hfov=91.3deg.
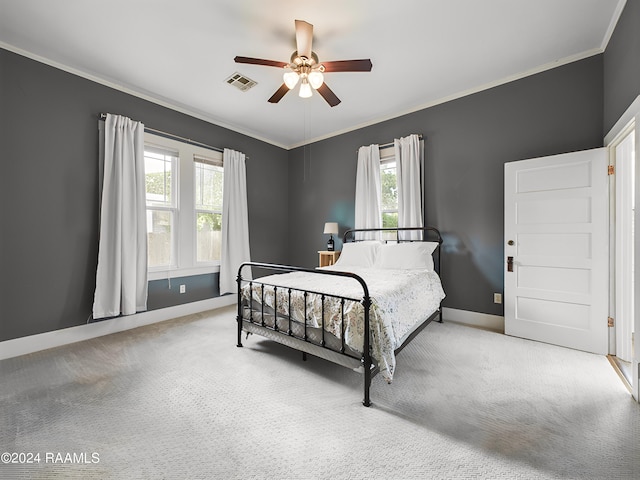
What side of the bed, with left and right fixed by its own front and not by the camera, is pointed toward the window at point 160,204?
right

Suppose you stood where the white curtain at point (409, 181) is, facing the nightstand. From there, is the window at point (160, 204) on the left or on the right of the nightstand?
left

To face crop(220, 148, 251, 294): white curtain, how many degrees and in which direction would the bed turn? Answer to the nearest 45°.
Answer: approximately 90° to its right

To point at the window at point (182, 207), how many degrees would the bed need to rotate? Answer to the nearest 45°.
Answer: approximately 90° to its right

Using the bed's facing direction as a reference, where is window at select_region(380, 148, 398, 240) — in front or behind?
behind

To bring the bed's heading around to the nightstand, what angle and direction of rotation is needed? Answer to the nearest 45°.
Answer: approximately 135° to its right

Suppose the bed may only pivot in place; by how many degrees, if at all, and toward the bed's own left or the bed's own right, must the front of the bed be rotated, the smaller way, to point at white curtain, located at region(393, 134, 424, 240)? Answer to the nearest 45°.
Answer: approximately 180°

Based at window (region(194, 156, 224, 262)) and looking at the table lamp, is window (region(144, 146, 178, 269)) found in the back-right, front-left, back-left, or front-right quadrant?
back-right

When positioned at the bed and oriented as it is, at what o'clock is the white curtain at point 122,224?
The white curtain is roughly at 2 o'clock from the bed.

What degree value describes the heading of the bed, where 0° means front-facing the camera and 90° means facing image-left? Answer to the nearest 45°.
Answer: approximately 45°
